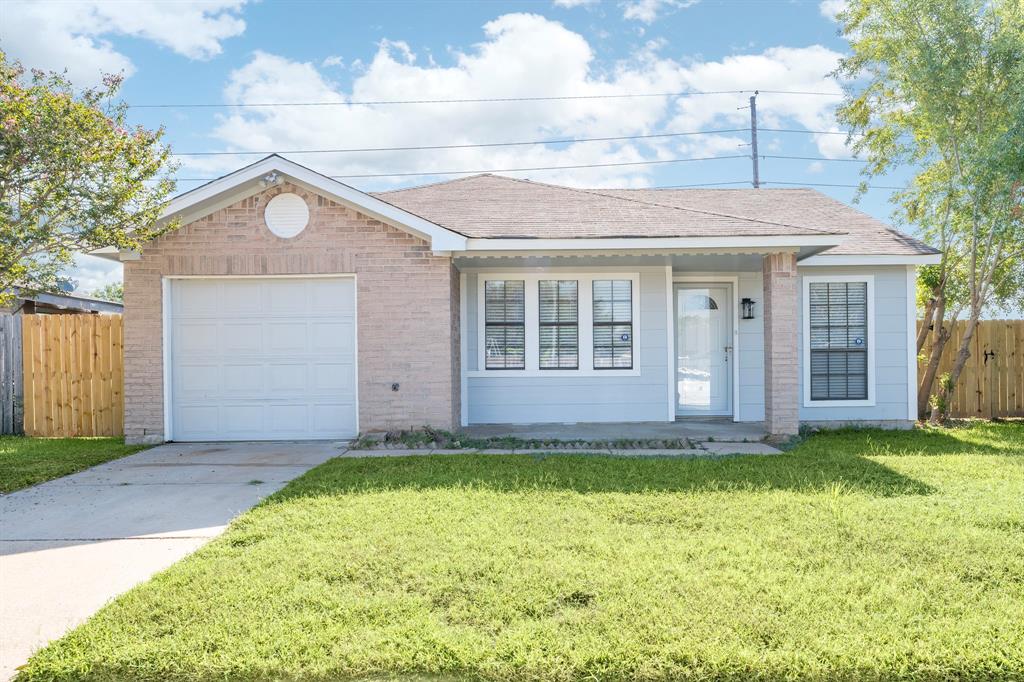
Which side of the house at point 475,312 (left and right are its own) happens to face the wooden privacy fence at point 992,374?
left

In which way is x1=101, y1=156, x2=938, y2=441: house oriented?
toward the camera

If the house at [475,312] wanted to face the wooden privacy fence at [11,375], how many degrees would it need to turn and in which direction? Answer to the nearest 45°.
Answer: approximately 90° to its right

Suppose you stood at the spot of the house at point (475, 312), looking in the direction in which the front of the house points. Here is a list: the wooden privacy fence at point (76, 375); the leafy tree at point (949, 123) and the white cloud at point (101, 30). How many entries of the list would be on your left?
1

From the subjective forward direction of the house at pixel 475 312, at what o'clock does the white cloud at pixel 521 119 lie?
The white cloud is roughly at 6 o'clock from the house.

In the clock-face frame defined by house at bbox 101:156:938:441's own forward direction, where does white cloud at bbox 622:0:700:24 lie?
The white cloud is roughly at 7 o'clock from the house.

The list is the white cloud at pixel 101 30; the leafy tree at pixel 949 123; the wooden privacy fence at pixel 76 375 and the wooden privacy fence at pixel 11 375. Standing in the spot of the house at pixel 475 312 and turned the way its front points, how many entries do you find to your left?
1
